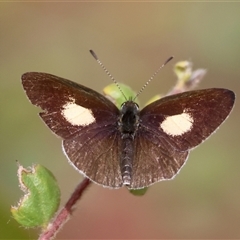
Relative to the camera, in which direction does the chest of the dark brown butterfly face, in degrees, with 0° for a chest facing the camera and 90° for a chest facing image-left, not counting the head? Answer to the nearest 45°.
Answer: approximately 180°
